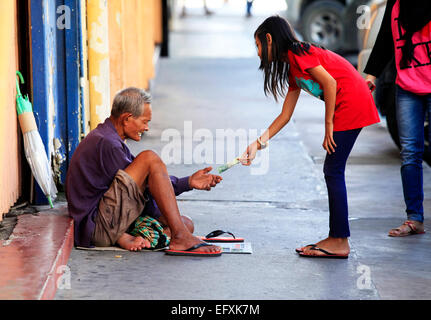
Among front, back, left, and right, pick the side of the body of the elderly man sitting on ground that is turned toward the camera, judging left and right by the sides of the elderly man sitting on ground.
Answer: right

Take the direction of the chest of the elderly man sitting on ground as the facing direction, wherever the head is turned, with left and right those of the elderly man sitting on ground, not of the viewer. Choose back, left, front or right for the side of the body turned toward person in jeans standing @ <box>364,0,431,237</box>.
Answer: front

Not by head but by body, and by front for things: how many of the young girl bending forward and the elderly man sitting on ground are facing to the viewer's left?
1

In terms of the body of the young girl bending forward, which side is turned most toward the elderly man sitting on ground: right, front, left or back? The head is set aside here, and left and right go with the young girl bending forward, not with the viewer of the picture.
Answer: front

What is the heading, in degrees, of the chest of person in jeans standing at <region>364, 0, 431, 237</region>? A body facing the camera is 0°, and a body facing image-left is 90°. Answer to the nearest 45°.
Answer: approximately 45°

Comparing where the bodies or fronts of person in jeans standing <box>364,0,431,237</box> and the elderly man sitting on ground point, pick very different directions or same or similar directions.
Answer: very different directions

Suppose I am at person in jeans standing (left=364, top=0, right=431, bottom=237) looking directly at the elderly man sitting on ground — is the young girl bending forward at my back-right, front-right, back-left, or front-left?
front-left

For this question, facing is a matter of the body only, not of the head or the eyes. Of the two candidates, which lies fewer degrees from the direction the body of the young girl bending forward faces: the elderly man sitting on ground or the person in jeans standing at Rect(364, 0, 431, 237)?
the elderly man sitting on ground

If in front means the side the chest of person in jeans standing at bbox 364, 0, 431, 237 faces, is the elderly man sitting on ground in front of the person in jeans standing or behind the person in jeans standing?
in front

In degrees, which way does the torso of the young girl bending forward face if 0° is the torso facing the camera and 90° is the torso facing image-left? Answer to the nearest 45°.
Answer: approximately 90°

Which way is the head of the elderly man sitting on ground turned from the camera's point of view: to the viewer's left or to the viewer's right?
to the viewer's right

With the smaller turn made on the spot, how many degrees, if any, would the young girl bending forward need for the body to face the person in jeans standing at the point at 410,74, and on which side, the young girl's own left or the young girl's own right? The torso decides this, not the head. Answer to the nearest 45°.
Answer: approximately 135° to the young girl's own right

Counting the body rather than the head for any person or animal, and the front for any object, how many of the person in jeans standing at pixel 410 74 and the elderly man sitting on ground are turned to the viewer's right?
1

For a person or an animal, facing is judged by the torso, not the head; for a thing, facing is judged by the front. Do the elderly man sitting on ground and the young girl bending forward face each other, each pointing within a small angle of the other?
yes

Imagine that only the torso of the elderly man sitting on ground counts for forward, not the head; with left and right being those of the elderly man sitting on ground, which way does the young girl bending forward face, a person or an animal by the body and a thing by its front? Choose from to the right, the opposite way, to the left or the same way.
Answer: the opposite way
